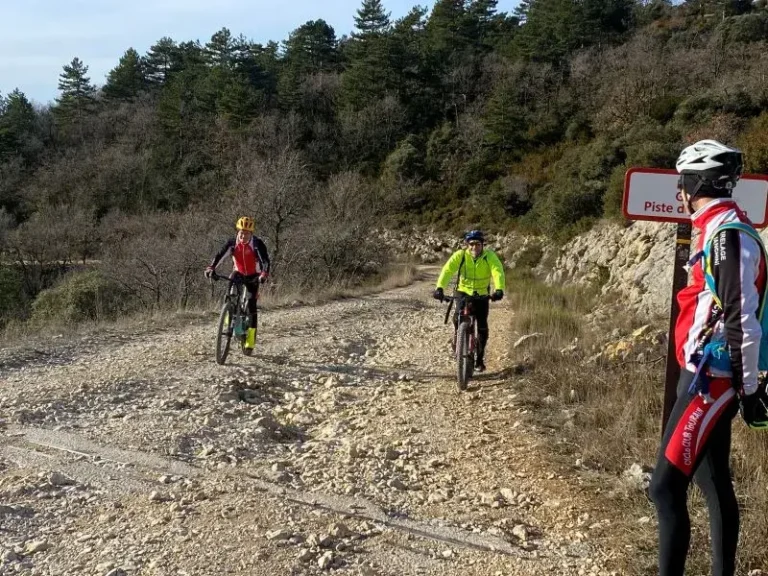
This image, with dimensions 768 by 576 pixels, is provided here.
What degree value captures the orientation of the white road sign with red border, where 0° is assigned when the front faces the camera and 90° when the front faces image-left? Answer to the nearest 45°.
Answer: approximately 0°

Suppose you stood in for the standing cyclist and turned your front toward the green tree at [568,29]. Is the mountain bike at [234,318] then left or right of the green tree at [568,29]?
left

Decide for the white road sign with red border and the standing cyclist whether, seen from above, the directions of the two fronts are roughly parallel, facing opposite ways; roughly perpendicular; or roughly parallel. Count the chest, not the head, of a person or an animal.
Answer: roughly perpendicular

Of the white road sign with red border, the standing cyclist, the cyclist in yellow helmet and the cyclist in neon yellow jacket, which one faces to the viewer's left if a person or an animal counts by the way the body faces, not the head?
the standing cyclist

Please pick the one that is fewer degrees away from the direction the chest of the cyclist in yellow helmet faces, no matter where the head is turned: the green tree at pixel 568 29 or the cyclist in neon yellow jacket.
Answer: the cyclist in neon yellow jacket

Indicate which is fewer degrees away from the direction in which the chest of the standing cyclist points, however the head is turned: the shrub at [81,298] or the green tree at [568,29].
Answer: the shrub

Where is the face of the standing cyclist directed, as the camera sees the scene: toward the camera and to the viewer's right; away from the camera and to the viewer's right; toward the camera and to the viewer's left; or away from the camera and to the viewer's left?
away from the camera and to the viewer's left

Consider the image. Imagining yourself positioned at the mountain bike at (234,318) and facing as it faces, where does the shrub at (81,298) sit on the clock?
The shrub is roughly at 4 o'clock from the mountain bike.

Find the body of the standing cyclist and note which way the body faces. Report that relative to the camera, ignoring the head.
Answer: to the viewer's left

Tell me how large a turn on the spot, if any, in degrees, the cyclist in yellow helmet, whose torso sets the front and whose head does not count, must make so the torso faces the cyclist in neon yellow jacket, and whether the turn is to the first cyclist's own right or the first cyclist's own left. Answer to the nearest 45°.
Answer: approximately 45° to the first cyclist's own left

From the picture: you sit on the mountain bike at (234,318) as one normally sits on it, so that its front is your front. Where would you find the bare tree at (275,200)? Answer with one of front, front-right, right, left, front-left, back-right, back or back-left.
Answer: back-right

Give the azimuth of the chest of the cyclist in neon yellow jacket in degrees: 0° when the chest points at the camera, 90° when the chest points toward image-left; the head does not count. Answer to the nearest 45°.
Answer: approximately 0°
